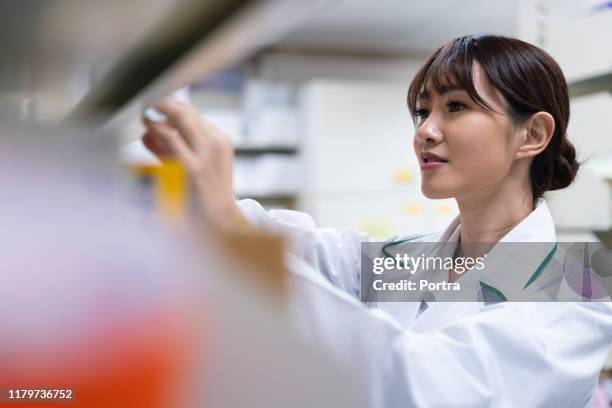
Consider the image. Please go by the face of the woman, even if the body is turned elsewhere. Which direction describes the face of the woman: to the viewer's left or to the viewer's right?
to the viewer's left

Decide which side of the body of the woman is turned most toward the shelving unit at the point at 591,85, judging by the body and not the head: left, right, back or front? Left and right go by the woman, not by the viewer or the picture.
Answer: back

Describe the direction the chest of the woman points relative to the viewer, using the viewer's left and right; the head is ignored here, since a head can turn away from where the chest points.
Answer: facing the viewer and to the left of the viewer
